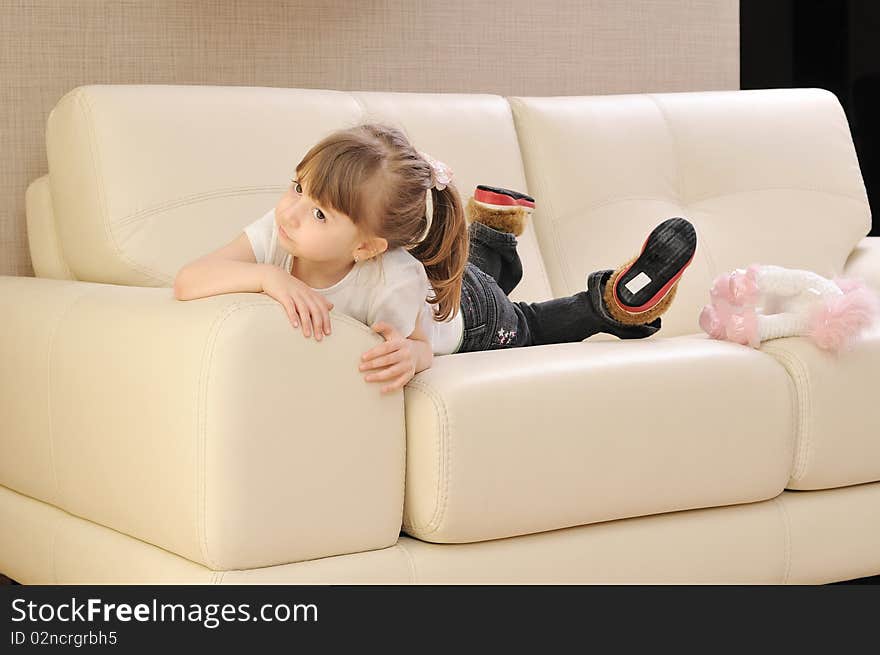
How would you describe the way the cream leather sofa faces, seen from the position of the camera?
facing the viewer and to the right of the viewer
